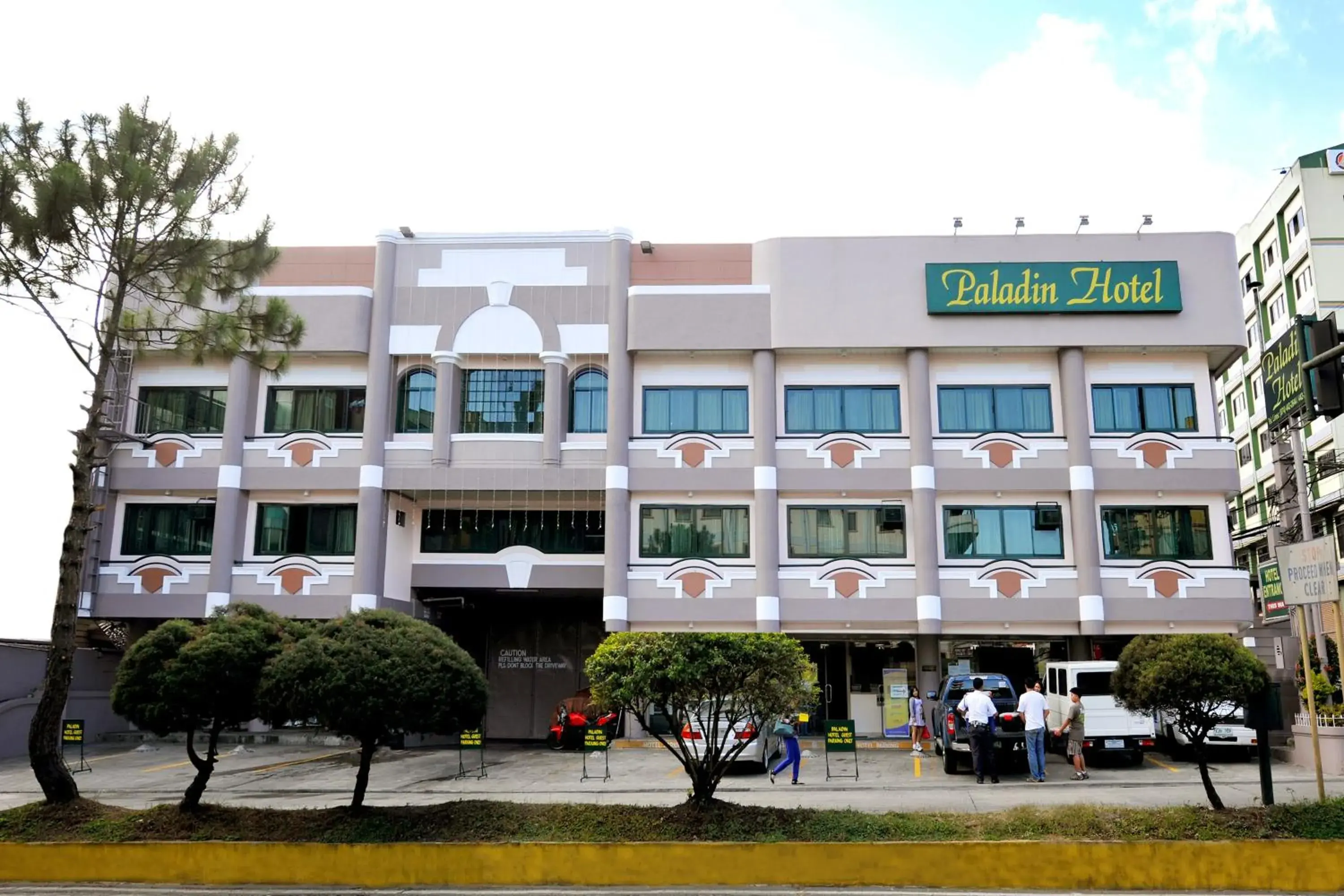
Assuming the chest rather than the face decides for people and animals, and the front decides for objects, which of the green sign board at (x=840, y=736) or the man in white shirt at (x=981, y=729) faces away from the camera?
the man in white shirt

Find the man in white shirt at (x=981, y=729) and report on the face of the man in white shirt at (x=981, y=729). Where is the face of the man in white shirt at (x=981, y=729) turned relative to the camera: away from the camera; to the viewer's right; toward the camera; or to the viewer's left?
away from the camera

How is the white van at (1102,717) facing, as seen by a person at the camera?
facing away from the viewer and to the left of the viewer

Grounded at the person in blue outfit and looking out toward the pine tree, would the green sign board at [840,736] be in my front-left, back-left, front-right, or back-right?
back-right

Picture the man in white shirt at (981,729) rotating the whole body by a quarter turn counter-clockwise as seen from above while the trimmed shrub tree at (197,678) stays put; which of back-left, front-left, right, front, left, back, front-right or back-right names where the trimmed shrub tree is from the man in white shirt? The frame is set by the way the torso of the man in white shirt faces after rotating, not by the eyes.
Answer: front-left

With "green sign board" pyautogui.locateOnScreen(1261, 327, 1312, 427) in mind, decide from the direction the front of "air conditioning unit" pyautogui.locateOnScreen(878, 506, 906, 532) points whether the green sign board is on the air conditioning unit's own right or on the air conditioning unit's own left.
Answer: on the air conditioning unit's own left

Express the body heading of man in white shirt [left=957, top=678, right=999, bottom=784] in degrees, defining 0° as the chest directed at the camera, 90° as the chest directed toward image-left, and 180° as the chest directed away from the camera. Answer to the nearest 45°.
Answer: approximately 180°
